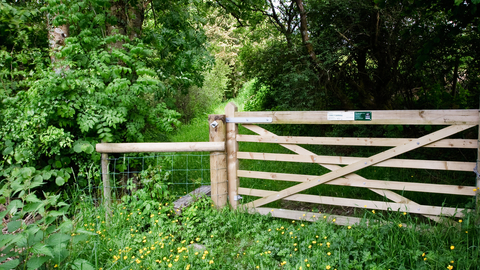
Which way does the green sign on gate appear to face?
toward the camera

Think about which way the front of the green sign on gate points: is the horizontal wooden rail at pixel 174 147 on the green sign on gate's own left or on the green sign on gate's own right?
on the green sign on gate's own right

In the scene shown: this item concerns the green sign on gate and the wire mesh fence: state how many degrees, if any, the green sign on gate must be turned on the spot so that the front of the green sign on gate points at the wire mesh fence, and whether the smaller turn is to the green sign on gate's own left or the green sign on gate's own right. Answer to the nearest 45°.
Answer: approximately 90° to the green sign on gate's own right

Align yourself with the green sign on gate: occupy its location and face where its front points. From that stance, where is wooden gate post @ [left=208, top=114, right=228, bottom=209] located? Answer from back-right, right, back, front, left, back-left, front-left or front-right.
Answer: right

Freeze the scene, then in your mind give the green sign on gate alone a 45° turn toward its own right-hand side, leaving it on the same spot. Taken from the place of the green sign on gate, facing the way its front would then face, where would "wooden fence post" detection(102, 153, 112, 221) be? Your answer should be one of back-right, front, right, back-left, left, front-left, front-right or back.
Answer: front-right
